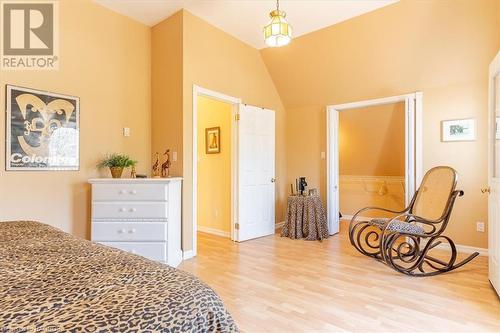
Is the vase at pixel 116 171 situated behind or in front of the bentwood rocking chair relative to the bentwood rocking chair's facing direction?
in front

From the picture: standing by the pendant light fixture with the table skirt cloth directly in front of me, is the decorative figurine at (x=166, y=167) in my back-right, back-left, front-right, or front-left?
front-left

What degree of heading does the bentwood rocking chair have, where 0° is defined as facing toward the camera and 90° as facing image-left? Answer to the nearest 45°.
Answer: approximately 45°

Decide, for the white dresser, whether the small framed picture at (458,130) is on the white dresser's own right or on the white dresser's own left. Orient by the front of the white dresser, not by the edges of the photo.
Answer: on the white dresser's own left

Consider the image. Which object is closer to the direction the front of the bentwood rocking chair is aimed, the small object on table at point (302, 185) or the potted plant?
the potted plant

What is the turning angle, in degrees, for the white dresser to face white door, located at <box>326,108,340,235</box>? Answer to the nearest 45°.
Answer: approximately 90° to its left

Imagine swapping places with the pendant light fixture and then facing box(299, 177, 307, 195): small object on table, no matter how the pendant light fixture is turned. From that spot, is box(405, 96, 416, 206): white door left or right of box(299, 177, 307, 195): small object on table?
right

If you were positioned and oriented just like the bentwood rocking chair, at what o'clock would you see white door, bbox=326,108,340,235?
The white door is roughly at 3 o'clock from the bentwood rocking chair.

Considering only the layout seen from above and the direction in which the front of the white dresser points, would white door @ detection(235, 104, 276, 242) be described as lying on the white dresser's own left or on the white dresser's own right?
on the white dresser's own left

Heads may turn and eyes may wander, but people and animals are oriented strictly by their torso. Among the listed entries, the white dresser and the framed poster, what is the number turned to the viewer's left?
0

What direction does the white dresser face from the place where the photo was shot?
facing the viewer

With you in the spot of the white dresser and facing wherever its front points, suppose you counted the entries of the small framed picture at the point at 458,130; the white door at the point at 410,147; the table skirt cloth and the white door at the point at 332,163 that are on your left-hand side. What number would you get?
4

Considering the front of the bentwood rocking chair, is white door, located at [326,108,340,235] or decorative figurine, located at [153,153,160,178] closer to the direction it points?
the decorative figurine

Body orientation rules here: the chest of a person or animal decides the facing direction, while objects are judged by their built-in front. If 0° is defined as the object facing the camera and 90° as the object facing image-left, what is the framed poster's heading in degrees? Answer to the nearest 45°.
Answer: approximately 315°

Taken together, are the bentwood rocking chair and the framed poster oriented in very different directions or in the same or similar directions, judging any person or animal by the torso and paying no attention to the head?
very different directions

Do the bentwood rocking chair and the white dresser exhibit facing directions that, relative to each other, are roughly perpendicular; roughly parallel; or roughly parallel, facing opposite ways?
roughly perpendicular

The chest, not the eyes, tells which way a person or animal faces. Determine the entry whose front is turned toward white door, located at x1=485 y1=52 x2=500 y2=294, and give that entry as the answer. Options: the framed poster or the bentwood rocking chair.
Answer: the framed poster
